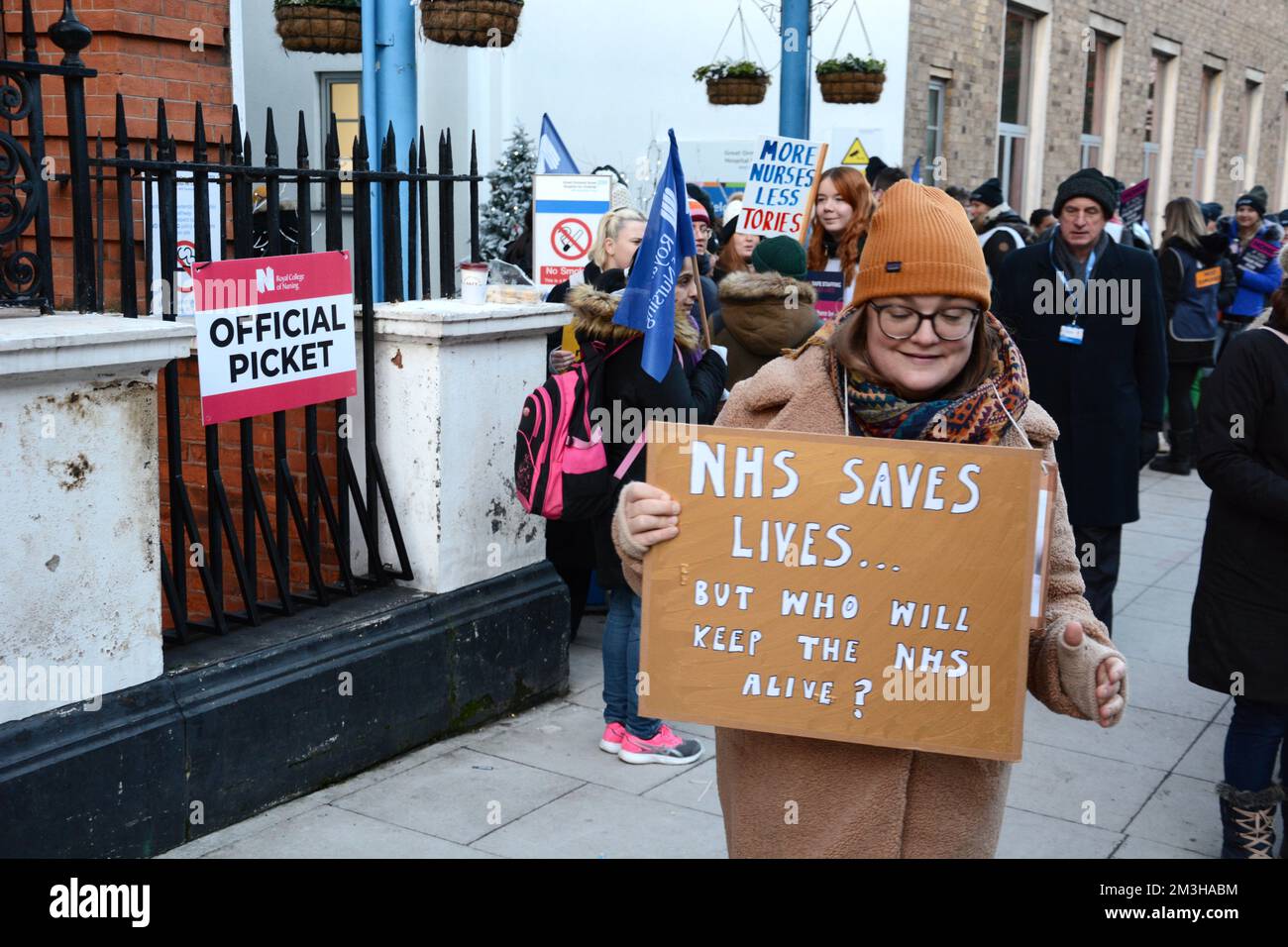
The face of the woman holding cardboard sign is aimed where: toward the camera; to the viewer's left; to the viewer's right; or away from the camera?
toward the camera

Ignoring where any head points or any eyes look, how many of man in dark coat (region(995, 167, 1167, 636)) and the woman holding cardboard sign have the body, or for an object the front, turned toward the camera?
2

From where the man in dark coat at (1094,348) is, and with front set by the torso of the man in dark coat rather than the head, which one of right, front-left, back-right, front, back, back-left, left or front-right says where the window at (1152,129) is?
back

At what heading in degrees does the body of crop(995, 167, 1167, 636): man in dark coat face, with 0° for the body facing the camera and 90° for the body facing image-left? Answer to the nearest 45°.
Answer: approximately 0°

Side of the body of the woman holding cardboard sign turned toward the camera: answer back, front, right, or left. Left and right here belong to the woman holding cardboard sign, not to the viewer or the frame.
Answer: front

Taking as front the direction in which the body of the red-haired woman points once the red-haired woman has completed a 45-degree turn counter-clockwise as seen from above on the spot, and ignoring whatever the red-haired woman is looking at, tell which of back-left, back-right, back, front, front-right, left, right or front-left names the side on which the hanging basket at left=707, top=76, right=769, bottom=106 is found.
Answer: back

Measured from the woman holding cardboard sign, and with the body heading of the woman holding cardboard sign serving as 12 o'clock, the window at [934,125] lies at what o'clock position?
The window is roughly at 6 o'clock from the woman holding cardboard sign.

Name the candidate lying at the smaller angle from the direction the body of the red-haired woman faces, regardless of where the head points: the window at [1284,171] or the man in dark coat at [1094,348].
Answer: the man in dark coat

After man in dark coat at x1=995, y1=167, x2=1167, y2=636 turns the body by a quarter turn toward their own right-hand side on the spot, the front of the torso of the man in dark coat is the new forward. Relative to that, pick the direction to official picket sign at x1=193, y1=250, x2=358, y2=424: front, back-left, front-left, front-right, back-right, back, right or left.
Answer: front-left

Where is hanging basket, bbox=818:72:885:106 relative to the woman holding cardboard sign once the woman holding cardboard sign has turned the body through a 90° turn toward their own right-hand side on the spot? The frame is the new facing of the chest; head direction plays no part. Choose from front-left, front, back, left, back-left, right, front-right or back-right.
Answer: right

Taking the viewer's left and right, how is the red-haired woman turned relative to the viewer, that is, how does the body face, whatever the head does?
facing the viewer and to the left of the viewer
